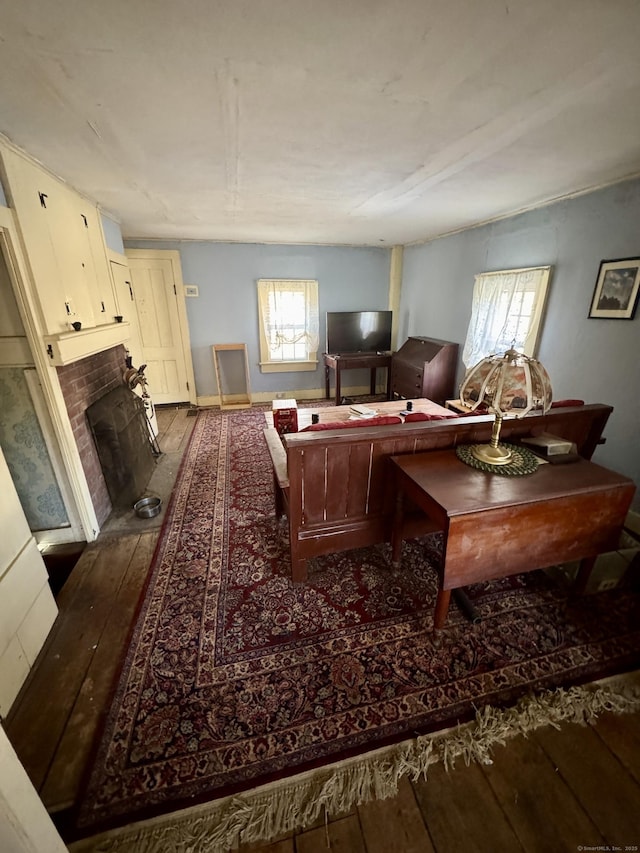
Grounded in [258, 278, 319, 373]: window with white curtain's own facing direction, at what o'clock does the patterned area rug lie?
The patterned area rug is roughly at 12 o'clock from the window with white curtain.

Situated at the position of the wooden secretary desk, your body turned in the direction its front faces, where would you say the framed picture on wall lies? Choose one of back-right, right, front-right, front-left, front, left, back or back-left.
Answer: left

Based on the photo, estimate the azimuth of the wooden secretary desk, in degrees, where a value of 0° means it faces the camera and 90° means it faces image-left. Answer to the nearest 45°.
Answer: approximately 45°

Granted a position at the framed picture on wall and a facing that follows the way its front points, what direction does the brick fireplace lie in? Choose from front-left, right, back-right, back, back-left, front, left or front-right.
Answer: front

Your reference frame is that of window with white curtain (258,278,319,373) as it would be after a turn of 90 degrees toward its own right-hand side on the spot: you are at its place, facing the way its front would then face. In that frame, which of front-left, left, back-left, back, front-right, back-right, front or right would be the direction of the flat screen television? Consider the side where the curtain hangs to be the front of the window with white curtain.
back

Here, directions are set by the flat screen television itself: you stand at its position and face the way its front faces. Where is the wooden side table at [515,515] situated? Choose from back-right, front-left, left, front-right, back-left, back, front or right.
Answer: front

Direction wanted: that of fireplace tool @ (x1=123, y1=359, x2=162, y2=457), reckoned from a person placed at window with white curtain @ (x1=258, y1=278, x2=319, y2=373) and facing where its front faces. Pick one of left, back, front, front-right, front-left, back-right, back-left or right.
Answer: front-right

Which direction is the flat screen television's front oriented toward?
toward the camera

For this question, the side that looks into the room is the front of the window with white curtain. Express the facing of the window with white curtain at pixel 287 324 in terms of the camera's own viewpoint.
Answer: facing the viewer

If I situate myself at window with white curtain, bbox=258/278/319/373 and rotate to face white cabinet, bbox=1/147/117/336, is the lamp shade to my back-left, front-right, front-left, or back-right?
front-left

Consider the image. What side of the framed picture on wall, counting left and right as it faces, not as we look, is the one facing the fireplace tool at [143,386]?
front

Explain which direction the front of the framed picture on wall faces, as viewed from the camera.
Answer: facing the viewer and to the left of the viewer
